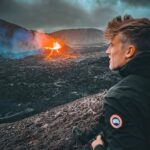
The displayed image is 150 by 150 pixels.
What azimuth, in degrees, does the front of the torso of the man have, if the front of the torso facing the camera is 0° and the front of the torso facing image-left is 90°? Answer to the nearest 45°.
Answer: approximately 135°

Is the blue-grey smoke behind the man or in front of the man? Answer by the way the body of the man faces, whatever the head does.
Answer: in front
